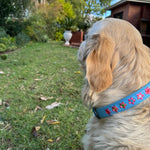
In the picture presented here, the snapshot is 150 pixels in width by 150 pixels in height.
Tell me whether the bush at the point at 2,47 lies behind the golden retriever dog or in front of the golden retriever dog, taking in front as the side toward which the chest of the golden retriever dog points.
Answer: in front

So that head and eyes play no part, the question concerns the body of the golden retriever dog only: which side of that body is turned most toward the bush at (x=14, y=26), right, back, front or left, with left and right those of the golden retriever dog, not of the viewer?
front

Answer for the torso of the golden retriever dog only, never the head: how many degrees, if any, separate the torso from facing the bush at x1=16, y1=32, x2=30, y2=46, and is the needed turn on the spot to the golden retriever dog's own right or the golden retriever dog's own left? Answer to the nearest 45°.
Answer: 0° — it already faces it

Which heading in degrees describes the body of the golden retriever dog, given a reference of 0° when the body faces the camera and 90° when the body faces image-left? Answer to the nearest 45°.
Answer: approximately 135°

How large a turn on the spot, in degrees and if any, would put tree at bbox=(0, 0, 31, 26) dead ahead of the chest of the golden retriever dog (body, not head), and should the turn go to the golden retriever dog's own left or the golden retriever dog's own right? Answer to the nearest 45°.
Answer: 0° — it already faces it

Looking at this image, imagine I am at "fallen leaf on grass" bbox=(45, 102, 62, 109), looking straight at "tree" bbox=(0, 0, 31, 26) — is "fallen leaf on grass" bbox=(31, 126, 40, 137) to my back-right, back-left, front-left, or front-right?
back-left
